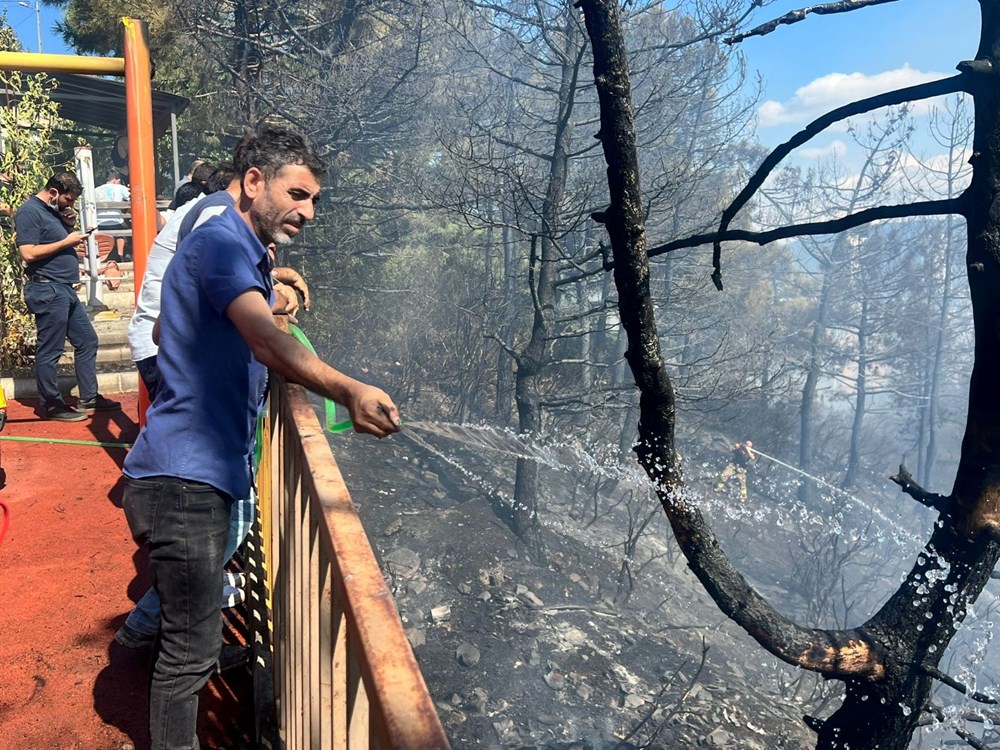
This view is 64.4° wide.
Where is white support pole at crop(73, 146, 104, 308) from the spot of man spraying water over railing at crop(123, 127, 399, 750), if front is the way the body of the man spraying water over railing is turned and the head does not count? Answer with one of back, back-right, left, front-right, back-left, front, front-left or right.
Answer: left

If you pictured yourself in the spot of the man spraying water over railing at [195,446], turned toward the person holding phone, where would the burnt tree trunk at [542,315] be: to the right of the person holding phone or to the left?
right

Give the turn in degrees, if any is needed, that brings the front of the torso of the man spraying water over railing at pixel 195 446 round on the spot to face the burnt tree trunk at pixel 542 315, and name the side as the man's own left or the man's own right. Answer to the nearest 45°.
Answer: approximately 45° to the man's own left

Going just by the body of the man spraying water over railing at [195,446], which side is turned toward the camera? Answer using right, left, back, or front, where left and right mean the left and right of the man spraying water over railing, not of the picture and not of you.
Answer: right

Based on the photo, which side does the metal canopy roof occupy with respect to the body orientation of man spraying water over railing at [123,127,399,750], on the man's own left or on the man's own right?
on the man's own left

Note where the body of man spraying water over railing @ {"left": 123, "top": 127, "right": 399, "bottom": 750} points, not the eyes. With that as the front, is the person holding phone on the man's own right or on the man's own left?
on the man's own left

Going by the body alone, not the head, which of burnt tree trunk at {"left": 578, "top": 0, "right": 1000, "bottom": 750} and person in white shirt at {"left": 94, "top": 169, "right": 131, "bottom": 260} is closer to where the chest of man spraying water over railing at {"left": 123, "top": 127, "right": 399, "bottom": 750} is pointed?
the burnt tree trunk

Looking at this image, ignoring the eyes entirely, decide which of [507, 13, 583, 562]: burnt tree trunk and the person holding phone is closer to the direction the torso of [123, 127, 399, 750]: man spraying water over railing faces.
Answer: the burnt tree trunk

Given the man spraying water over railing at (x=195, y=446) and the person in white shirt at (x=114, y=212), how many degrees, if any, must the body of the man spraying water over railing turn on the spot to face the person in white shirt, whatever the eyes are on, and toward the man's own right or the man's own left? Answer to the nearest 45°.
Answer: approximately 90° to the man's own left

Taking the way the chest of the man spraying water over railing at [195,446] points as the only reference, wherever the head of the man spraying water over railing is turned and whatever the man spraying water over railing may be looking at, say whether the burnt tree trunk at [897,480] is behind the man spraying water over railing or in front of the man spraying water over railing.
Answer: in front

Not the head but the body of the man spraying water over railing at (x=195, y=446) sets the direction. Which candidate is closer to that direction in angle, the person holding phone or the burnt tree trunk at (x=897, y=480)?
the burnt tree trunk

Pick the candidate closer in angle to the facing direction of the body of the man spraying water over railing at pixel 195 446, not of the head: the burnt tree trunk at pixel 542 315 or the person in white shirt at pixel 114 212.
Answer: the burnt tree trunk

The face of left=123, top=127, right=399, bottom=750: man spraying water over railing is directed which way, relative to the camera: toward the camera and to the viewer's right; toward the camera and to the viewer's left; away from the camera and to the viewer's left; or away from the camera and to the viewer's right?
toward the camera and to the viewer's right
